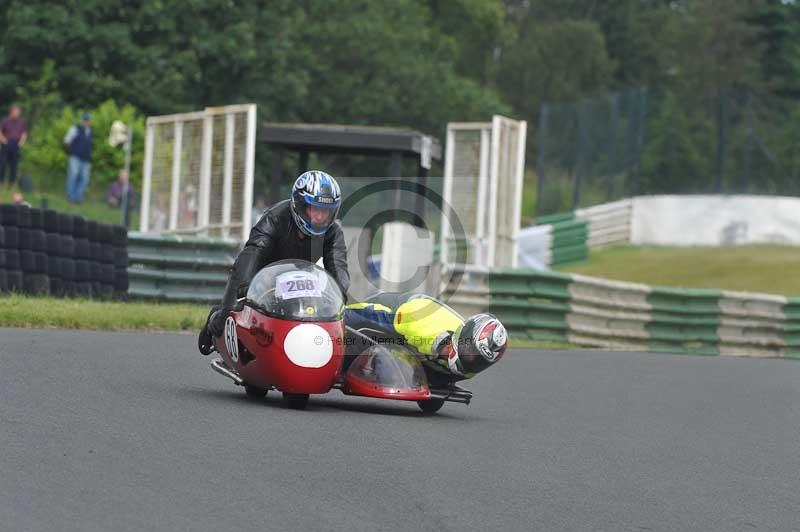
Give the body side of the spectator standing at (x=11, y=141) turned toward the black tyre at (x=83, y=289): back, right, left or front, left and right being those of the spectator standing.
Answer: front

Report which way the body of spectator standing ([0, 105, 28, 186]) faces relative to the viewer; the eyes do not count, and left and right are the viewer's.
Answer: facing the viewer

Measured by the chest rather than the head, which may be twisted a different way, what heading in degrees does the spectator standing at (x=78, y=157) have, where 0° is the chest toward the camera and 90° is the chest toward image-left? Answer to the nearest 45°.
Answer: approximately 315°

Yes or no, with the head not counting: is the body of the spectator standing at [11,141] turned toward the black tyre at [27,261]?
yes

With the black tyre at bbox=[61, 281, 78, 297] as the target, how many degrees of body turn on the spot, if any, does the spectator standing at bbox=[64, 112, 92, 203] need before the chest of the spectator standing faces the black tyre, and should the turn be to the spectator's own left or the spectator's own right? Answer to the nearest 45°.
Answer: approximately 45° to the spectator's own right

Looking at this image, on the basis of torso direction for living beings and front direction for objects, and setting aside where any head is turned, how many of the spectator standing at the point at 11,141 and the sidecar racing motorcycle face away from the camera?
0

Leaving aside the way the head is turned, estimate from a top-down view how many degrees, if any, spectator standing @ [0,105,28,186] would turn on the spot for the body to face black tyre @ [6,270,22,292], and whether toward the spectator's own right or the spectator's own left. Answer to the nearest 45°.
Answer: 0° — they already face it

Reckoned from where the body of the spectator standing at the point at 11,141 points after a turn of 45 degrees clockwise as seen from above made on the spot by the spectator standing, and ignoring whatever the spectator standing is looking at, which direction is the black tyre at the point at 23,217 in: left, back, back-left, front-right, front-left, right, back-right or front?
front-left

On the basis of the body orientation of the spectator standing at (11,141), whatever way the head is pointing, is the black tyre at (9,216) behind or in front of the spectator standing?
in front
